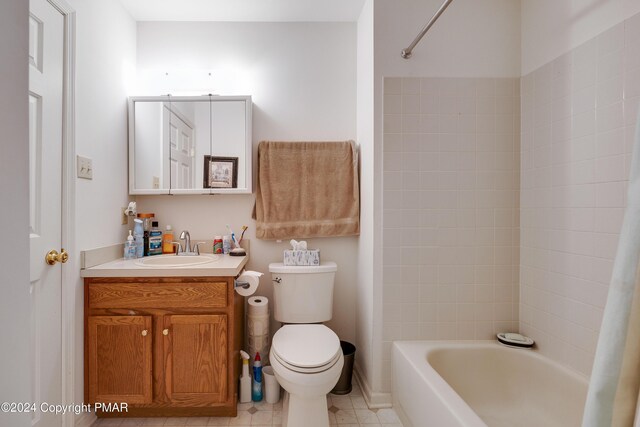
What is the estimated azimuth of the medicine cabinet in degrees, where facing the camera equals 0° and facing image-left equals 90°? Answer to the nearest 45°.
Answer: approximately 0°

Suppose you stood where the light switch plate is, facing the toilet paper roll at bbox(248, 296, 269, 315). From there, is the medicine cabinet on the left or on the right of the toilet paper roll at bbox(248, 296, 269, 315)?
left

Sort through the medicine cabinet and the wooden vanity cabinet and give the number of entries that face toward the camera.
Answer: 2

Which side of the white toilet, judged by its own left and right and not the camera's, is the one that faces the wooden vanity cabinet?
right

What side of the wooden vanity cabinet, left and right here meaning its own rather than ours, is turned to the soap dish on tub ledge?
left
